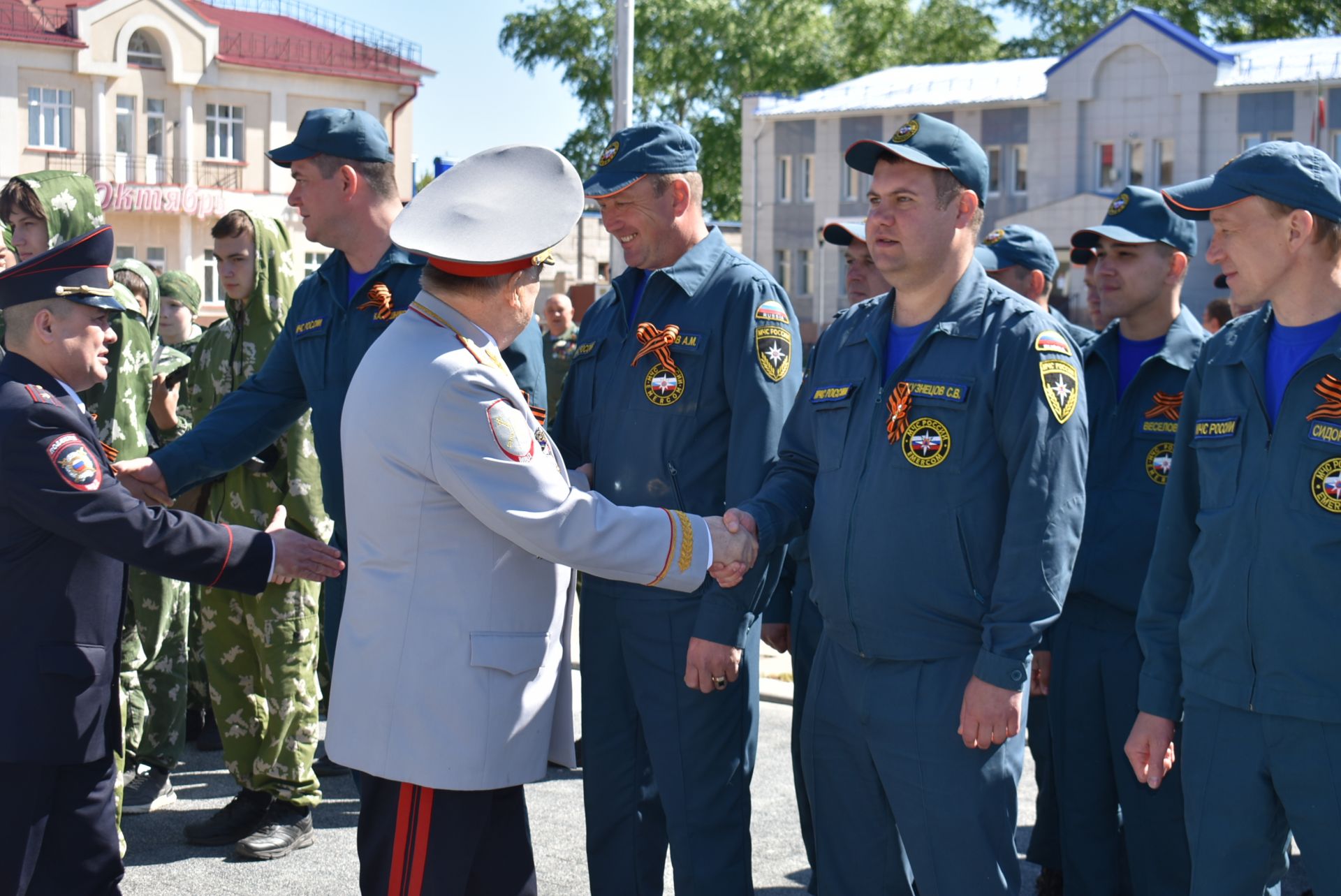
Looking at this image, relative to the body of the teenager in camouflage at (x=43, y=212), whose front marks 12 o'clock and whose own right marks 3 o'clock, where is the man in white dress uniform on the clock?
The man in white dress uniform is roughly at 10 o'clock from the teenager in camouflage.

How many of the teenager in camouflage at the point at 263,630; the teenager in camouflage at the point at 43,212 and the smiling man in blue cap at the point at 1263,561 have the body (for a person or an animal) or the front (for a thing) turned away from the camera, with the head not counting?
0

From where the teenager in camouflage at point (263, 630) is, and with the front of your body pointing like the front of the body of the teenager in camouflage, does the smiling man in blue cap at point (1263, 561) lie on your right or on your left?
on your left

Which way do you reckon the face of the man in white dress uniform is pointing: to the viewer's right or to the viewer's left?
to the viewer's right

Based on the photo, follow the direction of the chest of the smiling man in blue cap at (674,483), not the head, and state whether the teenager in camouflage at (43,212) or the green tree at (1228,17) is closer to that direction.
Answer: the teenager in camouflage

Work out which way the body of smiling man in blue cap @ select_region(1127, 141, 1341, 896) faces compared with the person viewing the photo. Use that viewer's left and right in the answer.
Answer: facing the viewer and to the left of the viewer

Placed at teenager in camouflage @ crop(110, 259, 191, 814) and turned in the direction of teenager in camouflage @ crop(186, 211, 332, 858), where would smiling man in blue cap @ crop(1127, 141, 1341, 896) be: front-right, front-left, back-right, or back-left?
front-right

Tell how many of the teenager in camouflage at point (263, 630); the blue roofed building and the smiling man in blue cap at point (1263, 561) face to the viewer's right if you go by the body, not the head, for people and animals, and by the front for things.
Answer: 0

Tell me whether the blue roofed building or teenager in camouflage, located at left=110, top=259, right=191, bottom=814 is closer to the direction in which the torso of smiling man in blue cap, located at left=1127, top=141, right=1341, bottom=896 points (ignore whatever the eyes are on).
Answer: the teenager in camouflage

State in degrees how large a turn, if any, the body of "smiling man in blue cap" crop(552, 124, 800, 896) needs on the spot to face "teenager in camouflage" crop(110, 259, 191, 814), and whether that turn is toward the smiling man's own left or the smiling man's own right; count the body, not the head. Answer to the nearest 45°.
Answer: approximately 90° to the smiling man's own right

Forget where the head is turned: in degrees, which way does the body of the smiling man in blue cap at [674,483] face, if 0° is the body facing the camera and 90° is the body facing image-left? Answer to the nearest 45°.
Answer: approximately 45°

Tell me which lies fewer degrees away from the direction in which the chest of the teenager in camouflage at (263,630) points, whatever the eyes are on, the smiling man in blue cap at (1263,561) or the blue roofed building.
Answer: the smiling man in blue cap
